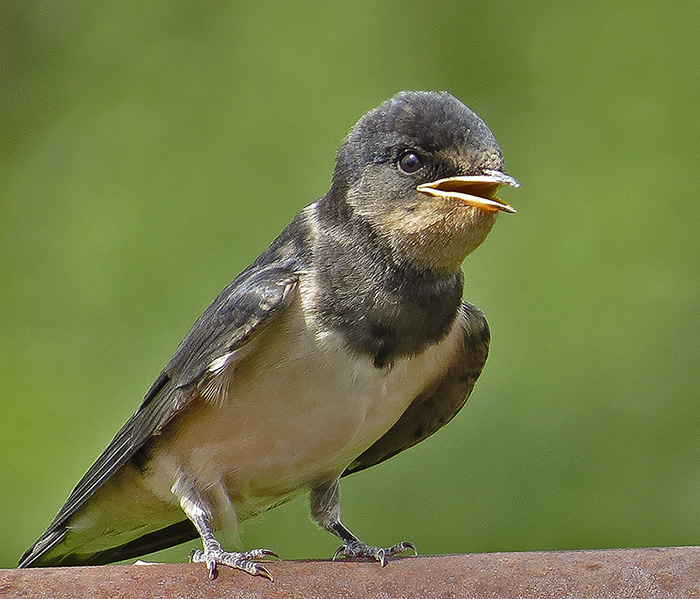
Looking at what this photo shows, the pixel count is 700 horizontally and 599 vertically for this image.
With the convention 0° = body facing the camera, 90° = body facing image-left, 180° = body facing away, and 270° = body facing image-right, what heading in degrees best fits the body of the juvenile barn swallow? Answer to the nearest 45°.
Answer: approximately 315°
